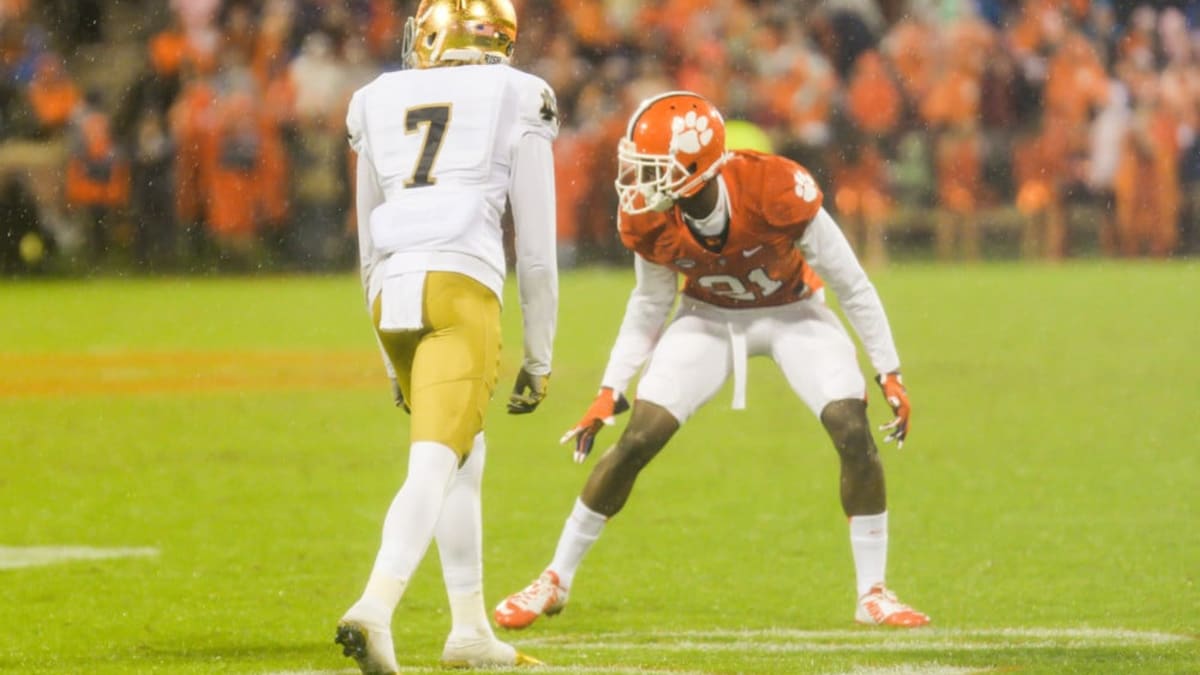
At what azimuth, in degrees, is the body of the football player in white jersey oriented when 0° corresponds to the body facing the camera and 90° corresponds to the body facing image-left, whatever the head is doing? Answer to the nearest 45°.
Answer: approximately 225°

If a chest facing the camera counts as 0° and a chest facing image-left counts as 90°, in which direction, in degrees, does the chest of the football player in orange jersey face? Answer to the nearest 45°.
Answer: approximately 45°

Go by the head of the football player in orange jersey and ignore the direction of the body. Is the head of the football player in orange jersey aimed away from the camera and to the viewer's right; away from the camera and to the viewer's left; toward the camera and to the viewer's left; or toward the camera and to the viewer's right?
toward the camera and to the viewer's left
